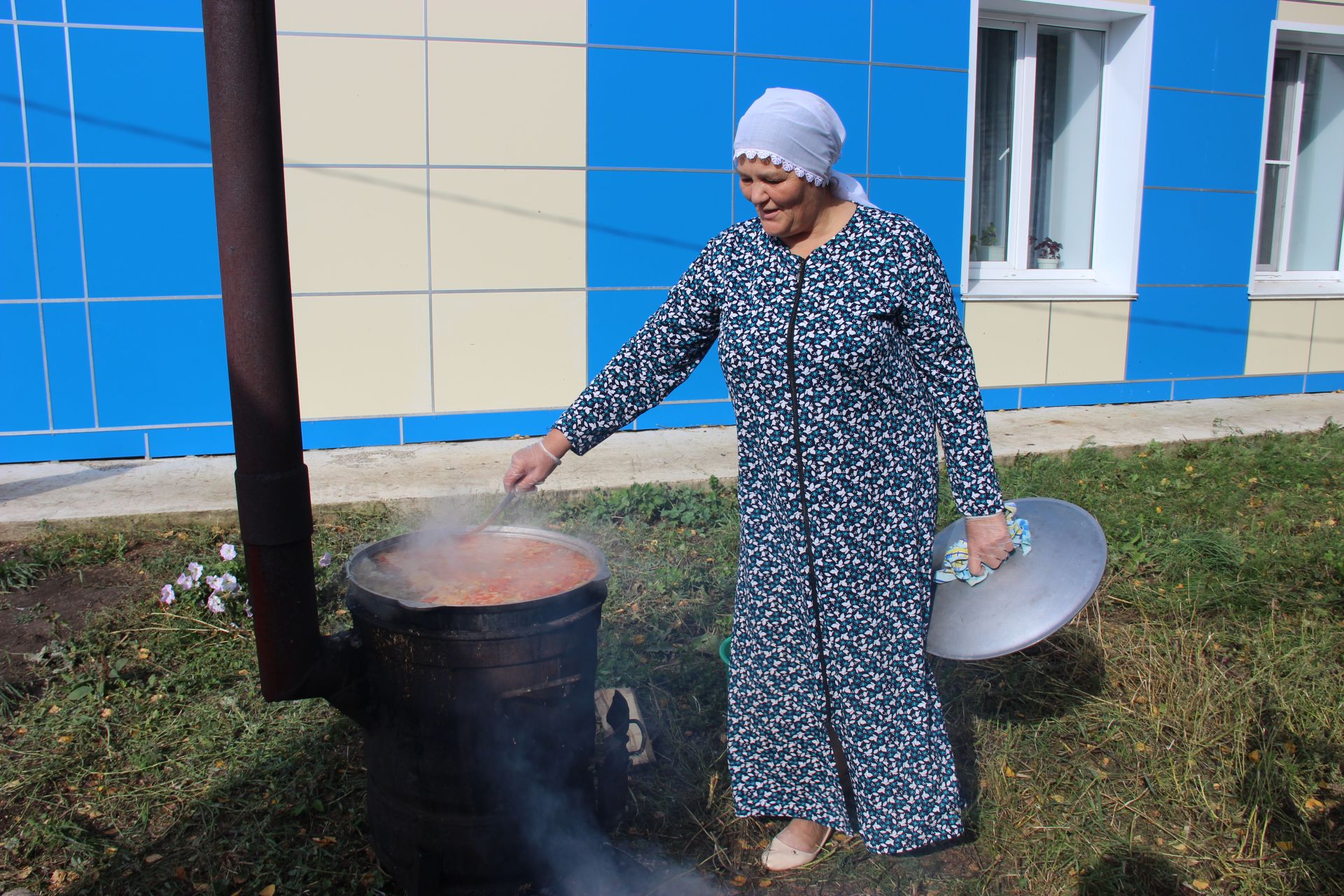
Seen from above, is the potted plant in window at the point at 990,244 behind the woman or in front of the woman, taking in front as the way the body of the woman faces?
behind

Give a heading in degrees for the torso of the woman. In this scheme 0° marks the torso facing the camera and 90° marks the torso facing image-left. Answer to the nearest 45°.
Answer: approximately 45°

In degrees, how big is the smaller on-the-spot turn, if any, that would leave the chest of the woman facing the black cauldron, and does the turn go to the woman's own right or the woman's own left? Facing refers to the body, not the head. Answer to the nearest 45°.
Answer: approximately 45° to the woman's own right

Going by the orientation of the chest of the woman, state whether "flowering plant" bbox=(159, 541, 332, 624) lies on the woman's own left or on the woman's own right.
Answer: on the woman's own right

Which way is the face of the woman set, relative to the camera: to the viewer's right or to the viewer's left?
to the viewer's left
